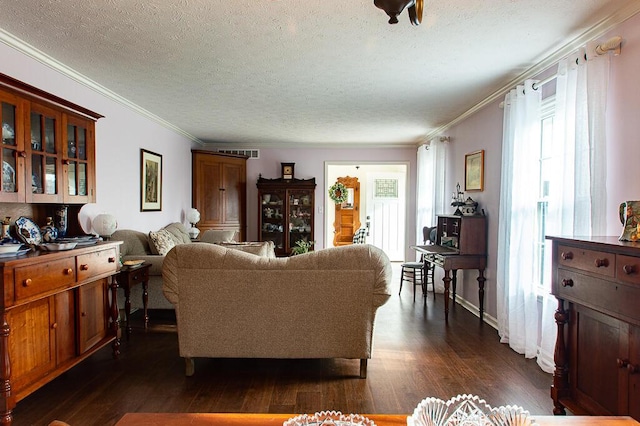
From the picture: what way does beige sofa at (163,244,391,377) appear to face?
away from the camera

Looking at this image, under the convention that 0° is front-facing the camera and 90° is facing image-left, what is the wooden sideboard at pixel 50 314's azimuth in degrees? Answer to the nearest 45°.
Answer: approximately 315°

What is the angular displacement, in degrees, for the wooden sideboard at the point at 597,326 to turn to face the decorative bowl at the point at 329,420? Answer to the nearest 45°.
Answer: approximately 45° to its left

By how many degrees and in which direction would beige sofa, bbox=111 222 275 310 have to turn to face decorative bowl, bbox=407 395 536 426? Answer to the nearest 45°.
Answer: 0° — it already faces it

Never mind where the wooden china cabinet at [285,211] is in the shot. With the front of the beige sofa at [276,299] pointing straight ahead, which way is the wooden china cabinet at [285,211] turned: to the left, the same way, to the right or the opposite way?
the opposite way

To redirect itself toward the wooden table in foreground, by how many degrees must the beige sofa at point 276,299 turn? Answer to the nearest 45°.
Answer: approximately 180°

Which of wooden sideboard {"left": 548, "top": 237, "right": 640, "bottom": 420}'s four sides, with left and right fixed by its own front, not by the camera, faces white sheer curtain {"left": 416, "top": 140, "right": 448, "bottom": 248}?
right

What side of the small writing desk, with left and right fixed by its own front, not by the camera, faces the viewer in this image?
left
